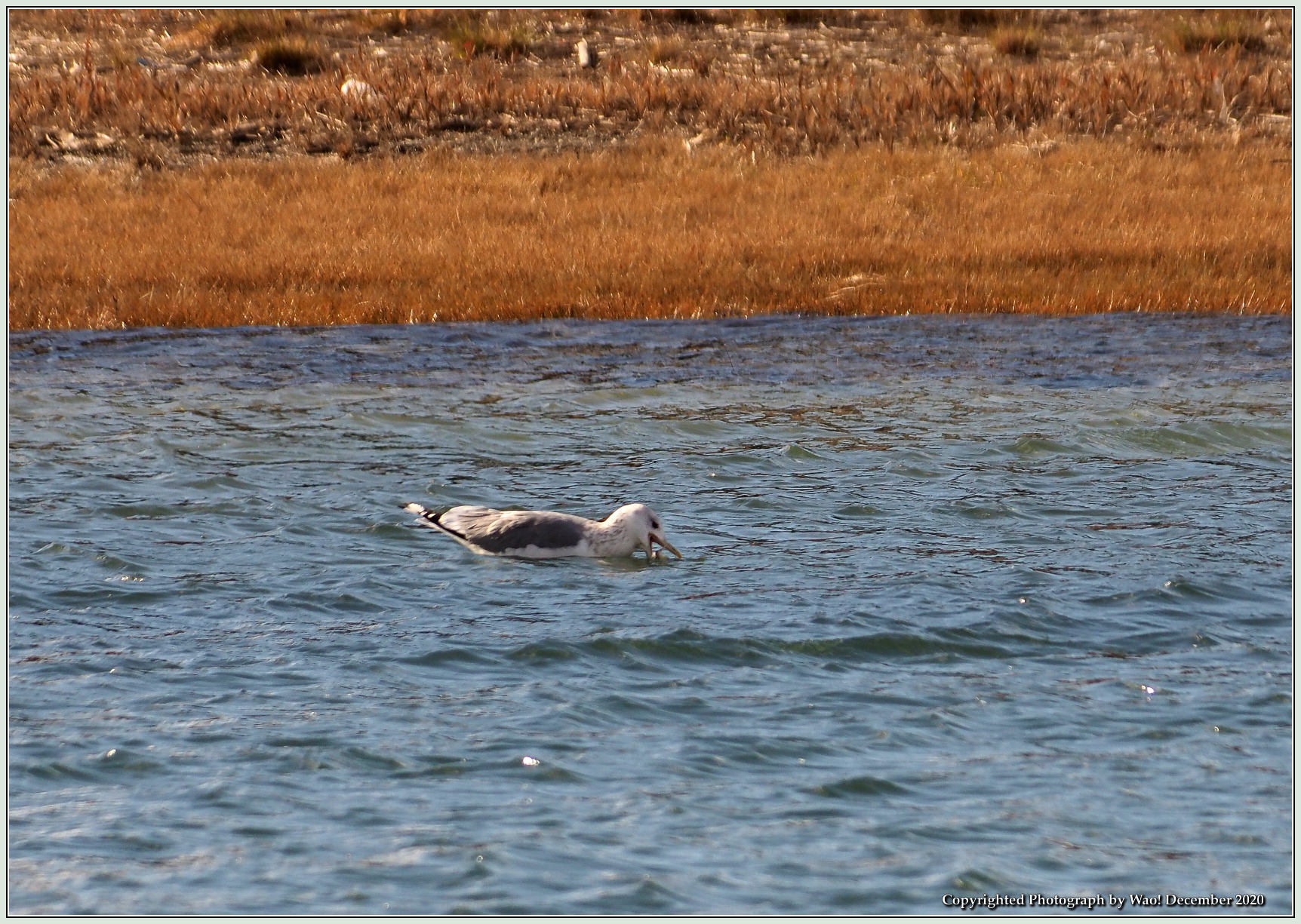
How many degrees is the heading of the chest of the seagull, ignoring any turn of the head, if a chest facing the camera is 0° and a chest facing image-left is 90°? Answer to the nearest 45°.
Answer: approximately 270°
